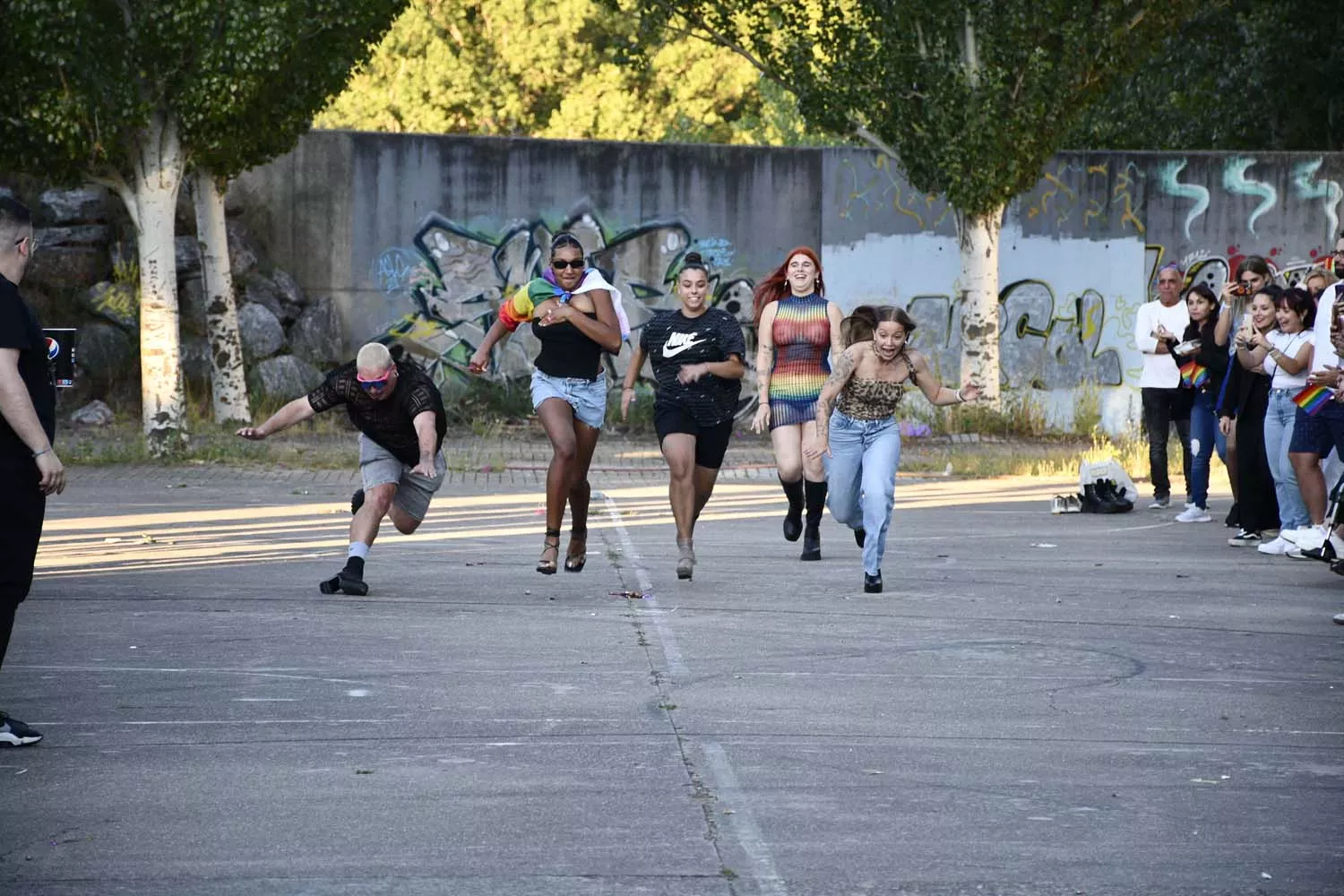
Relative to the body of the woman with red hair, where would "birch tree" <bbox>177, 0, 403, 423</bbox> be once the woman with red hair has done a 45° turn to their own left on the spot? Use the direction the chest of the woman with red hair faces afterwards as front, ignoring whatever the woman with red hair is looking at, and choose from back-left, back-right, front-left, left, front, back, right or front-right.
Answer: back

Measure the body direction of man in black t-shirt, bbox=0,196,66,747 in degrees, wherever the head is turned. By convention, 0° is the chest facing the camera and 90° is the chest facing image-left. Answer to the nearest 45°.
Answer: approximately 270°

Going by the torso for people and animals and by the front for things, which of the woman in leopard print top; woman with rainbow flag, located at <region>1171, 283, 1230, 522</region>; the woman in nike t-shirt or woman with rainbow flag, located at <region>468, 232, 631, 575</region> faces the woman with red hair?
woman with rainbow flag, located at <region>1171, 283, 1230, 522</region>

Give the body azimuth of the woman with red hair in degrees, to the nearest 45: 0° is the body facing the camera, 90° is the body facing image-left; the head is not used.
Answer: approximately 0°

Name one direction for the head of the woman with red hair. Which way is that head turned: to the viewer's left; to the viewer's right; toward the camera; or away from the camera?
toward the camera

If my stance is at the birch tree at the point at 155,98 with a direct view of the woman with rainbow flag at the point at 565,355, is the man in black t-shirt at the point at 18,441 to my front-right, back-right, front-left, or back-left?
front-right

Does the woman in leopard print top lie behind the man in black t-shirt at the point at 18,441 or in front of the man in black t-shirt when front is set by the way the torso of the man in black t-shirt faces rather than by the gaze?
in front

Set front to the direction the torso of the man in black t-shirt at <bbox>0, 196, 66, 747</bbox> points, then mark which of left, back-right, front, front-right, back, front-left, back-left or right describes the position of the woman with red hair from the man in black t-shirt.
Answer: front-left

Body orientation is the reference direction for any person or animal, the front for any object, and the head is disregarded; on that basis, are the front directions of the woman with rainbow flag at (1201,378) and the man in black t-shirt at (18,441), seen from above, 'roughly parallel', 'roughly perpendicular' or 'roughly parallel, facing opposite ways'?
roughly parallel, facing opposite ways

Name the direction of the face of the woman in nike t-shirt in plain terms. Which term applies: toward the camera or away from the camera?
toward the camera

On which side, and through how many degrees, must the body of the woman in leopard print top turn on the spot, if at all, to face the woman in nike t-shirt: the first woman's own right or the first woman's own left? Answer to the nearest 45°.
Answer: approximately 90° to the first woman's own right

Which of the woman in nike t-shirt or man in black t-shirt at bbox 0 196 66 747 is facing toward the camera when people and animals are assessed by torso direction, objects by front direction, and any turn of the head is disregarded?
the woman in nike t-shirt

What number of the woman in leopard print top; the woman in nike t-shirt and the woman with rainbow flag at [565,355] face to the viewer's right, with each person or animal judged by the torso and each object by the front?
0
